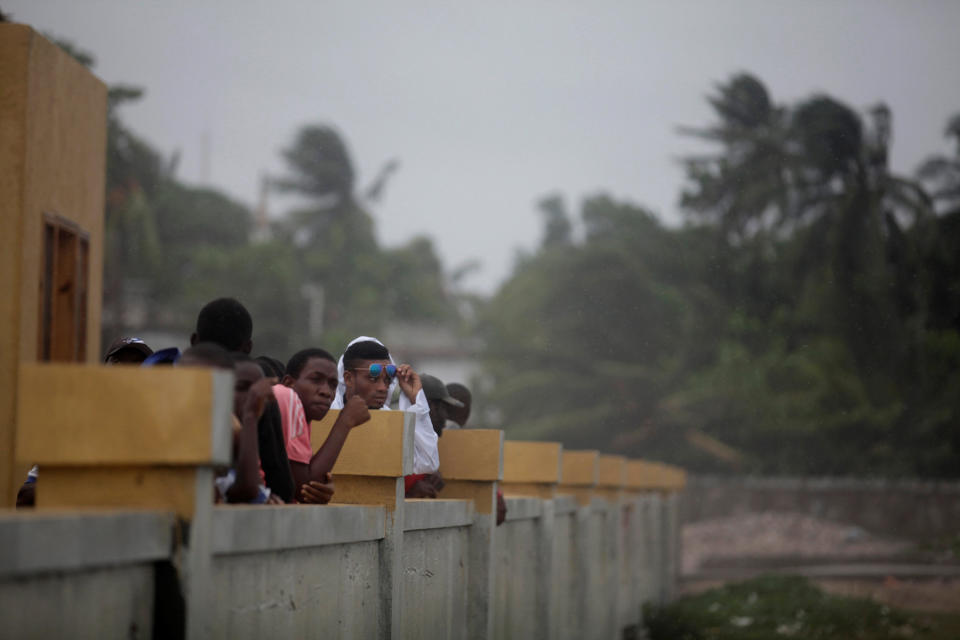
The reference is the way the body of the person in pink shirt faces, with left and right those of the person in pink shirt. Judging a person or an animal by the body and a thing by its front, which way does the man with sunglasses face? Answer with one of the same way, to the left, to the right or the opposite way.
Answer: the same way

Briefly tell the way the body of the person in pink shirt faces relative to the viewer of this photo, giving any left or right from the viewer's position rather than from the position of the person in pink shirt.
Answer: facing the viewer and to the right of the viewer

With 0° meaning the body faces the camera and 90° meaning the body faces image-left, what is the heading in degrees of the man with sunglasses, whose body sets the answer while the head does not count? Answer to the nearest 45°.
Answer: approximately 315°

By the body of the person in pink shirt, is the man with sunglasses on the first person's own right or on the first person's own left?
on the first person's own left

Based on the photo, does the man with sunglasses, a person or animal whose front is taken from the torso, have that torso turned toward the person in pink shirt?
no

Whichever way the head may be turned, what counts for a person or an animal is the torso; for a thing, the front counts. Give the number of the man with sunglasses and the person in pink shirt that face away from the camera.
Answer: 0
